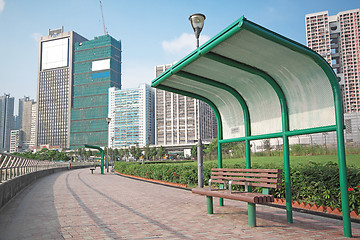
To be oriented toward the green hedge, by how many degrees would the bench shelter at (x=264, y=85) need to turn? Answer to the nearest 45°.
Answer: approximately 180°

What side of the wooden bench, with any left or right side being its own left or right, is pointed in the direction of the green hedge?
back

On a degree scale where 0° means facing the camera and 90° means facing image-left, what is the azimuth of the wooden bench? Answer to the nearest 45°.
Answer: approximately 45°

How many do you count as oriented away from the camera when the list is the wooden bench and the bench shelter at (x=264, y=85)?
0
